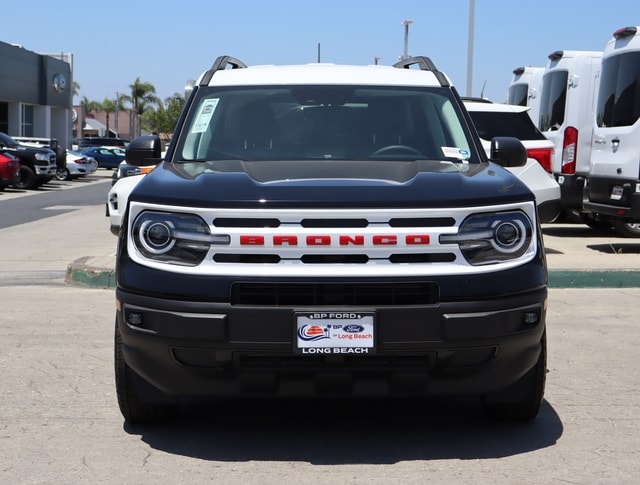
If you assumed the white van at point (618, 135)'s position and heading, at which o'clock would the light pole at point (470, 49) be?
The light pole is roughly at 10 o'clock from the white van.

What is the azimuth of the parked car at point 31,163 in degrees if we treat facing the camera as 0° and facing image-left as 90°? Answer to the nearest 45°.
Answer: approximately 315°

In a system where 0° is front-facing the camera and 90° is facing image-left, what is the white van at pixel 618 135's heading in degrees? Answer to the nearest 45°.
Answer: approximately 225°

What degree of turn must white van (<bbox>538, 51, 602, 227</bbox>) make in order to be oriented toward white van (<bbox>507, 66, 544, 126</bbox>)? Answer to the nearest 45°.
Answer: approximately 45° to its left

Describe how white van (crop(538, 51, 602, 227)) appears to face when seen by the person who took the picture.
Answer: facing away from the viewer and to the right of the viewer

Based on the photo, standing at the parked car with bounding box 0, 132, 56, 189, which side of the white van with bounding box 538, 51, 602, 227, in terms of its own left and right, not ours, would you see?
left

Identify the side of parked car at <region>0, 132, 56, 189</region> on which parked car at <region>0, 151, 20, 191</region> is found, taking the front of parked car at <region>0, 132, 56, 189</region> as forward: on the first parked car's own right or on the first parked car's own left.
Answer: on the first parked car's own right

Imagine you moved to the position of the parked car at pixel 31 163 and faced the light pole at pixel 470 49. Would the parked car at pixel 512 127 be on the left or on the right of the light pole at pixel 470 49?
right
